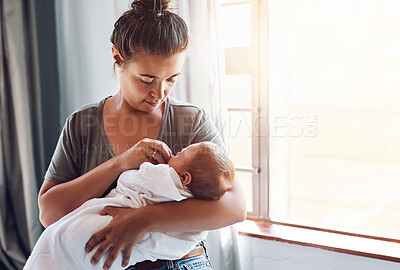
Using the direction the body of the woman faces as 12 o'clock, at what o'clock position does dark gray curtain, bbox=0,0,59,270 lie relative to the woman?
The dark gray curtain is roughly at 5 o'clock from the woman.

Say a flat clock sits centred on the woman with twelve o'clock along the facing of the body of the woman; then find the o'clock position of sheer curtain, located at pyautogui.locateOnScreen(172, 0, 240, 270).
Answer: The sheer curtain is roughly at 7 o'clock from the woman.

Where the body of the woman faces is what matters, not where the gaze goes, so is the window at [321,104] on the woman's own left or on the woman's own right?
on the woman's own left

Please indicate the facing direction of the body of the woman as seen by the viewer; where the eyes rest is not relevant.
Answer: toward the camera

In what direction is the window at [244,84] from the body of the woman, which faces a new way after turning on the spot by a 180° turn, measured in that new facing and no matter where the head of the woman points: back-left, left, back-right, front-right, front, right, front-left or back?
front-right
